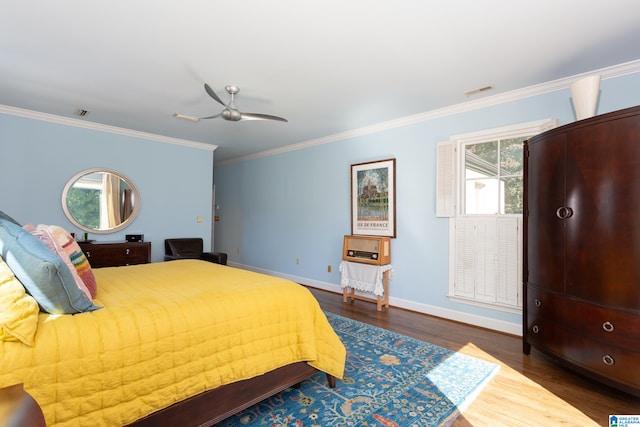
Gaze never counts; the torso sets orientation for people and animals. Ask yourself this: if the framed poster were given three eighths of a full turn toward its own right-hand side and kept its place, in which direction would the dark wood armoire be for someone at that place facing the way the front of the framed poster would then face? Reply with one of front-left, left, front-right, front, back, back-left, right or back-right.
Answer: back-right

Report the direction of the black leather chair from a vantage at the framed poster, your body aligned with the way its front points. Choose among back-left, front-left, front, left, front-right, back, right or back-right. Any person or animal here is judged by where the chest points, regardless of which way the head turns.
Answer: front-right

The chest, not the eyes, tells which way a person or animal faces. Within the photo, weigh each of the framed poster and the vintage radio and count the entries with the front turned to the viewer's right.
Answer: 0

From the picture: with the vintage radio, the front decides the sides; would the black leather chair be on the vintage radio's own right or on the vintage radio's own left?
on the vintage radio's own right

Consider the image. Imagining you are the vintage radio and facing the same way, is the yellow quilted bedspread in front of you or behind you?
in front

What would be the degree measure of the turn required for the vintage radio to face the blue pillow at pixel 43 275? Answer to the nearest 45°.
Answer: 0° — it already faces it

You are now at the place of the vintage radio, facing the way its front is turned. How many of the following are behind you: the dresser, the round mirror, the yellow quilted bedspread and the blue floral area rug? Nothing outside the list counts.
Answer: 0

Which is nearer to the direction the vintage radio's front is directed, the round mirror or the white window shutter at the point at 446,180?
the round mirror

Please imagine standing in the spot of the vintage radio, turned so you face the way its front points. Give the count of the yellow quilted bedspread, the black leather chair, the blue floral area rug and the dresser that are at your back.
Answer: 0

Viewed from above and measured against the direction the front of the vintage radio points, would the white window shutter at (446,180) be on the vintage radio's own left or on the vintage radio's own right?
on the vintage radio's own left

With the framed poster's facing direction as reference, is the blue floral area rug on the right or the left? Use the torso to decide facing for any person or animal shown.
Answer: on its left

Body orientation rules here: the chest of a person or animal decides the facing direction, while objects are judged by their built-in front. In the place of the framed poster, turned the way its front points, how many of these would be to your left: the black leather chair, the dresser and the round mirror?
0

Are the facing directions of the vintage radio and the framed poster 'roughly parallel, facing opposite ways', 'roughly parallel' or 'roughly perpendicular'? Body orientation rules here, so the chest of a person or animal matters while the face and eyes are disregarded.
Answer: roughly parallel

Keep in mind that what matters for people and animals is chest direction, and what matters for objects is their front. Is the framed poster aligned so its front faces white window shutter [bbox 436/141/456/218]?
no

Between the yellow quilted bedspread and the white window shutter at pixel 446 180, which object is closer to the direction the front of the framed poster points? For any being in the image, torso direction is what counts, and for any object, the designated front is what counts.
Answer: the yellow quilted bedspread

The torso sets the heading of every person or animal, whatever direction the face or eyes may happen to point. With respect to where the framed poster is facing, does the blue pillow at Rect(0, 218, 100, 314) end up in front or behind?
in front

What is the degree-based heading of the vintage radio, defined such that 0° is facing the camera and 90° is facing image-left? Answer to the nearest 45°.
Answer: approximately 45°

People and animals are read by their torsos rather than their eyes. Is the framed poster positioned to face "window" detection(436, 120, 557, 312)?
no

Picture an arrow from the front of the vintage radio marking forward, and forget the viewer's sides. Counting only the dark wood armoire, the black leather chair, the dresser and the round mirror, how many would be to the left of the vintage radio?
1

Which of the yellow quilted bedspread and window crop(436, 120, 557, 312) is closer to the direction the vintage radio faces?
the yellow quilted bedspread

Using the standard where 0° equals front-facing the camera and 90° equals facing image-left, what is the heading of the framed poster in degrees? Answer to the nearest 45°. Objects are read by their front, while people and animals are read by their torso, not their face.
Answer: approximately 45°
